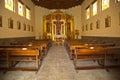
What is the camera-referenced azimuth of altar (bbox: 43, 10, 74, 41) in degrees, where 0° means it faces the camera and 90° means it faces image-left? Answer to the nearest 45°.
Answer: approximately 0°

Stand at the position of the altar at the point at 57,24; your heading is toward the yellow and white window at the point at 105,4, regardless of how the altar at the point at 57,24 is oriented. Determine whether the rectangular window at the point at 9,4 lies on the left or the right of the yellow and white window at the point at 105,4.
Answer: right

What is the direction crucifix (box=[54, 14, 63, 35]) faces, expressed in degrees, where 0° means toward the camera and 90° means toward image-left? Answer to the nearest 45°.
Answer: approximately 0°

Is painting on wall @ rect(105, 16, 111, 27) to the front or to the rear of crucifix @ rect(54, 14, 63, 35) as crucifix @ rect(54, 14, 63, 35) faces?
to the front
